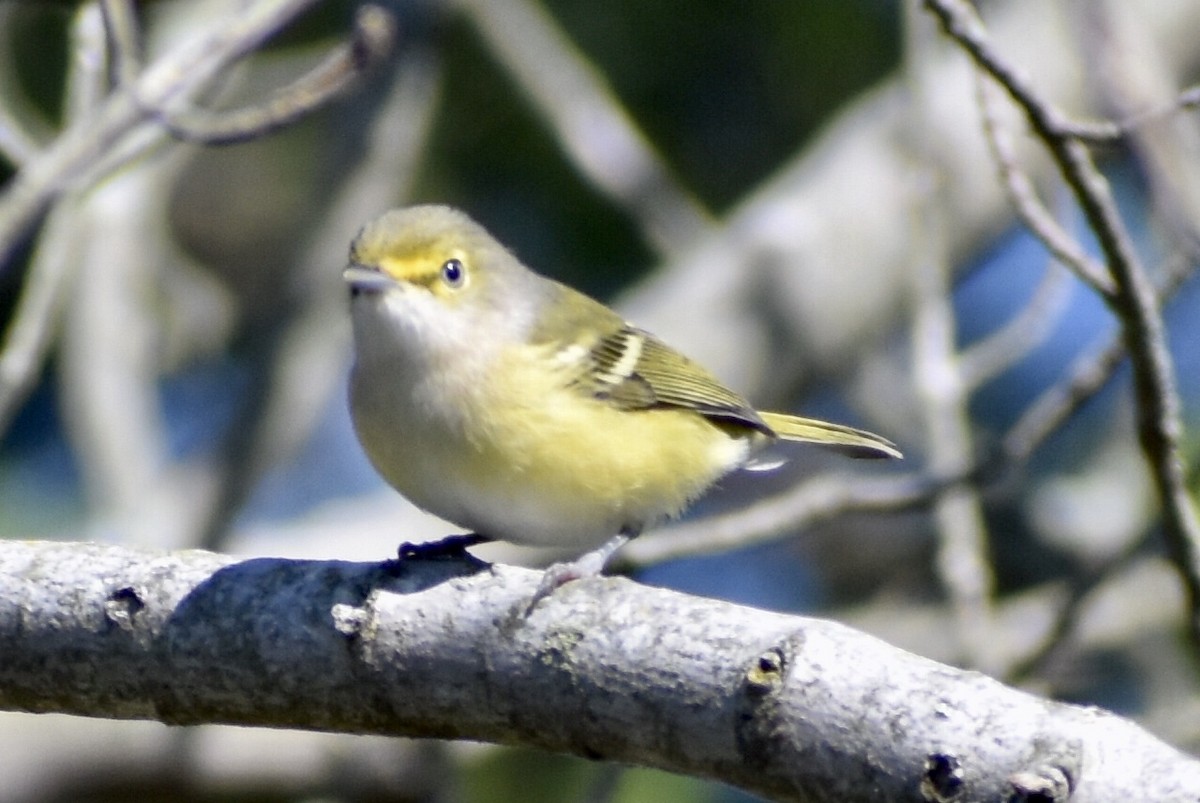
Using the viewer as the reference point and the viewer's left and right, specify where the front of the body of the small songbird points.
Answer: facing the viewer and to the left of the viewer

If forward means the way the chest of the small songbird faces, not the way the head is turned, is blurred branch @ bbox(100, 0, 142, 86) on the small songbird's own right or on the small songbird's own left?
on the small songbird's own right

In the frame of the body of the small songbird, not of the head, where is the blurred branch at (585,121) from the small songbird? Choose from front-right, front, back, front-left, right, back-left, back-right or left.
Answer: back-right

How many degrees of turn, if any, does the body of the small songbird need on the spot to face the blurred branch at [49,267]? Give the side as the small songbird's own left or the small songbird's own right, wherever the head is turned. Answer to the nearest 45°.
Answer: approximately 90° to the small songbird's own right

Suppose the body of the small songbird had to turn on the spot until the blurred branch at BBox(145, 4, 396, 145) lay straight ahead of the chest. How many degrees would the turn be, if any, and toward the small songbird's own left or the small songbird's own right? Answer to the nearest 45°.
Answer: approximately 45° to the small songbird's own right

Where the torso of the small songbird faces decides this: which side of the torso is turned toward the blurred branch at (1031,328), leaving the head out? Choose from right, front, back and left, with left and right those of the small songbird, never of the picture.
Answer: back

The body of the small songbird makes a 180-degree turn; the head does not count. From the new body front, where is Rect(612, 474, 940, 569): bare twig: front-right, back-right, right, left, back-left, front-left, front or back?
front
